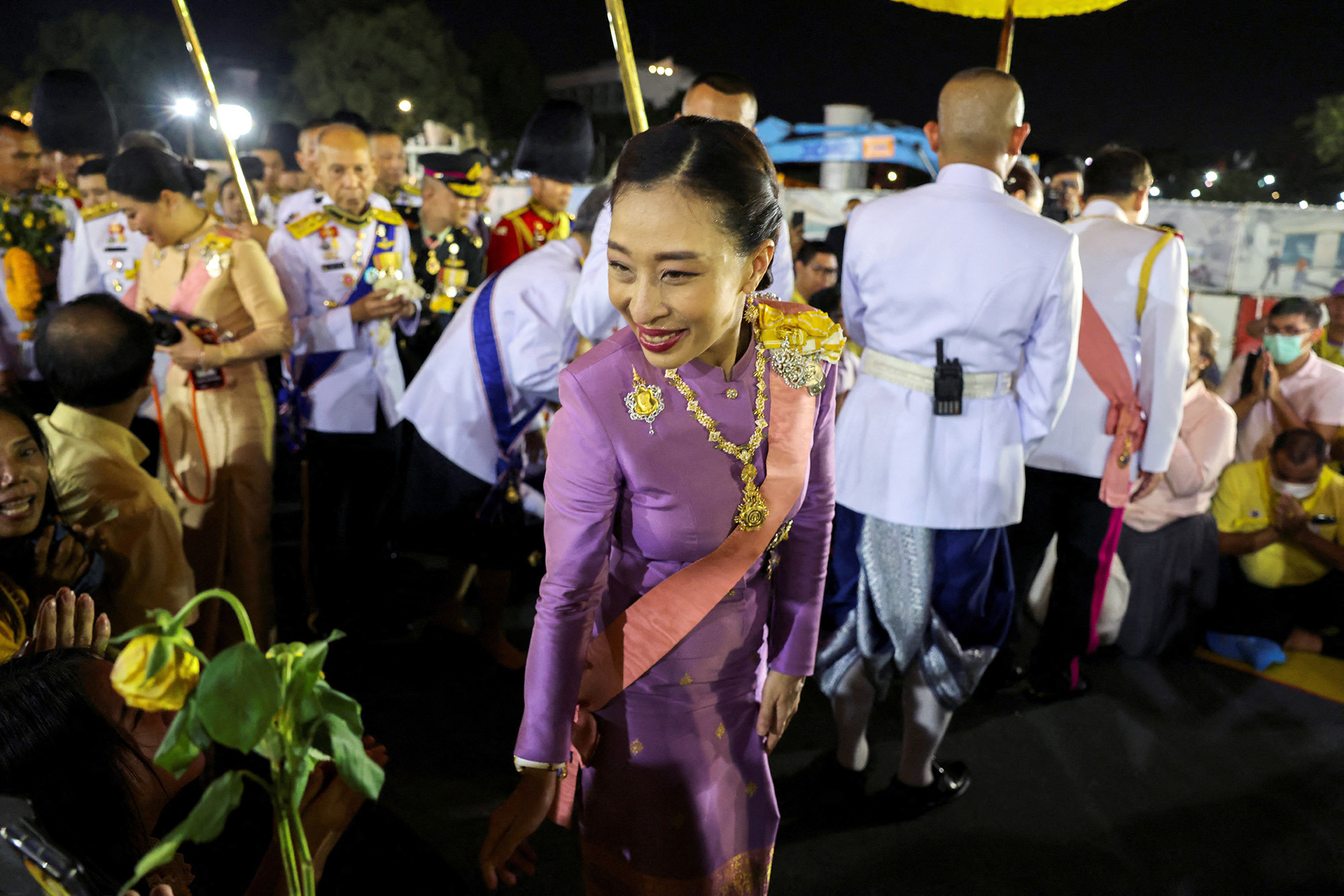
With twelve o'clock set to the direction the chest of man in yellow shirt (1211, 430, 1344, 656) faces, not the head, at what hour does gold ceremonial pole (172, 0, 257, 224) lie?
The gold ceremonial pole is roughly at 2 o'clock from the man in yellow shirt.

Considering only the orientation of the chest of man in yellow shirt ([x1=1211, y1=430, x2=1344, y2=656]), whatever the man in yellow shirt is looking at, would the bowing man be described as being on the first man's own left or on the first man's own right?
on the first man's own right

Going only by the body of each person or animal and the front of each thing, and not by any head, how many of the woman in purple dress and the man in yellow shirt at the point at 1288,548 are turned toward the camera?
2

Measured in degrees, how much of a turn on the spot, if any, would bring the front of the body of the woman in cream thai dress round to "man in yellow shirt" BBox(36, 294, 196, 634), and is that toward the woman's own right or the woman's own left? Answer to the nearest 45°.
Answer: approximately 45° to the woman's own left

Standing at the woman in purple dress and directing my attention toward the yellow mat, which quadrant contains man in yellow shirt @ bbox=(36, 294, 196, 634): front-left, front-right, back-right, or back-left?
back-left

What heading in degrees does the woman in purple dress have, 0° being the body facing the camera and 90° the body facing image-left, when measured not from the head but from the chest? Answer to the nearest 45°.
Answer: approximately 0°

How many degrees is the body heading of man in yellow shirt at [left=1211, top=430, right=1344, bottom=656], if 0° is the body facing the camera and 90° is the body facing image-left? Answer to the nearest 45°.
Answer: approximately 0°
